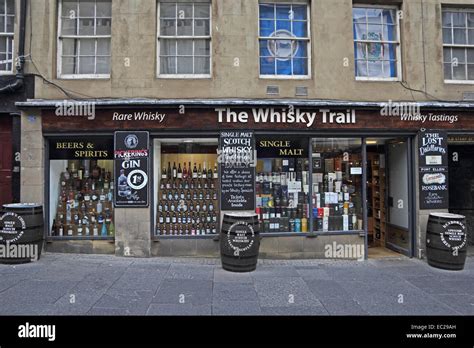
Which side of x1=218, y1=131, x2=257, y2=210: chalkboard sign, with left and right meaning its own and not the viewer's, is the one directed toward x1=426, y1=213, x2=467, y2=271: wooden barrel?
left

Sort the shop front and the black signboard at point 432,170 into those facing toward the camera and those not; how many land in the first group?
2

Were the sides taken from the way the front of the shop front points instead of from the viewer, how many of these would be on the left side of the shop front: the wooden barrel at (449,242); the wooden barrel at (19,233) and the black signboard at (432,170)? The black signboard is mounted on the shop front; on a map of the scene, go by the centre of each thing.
2

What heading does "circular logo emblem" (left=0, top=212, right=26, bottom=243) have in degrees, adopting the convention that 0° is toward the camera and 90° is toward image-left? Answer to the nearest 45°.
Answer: approximately 0°

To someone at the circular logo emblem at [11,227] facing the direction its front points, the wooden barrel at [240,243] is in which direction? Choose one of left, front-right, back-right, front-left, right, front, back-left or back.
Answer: front-left

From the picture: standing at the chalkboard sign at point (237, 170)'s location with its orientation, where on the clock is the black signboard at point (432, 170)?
The black signboard is roughly at 9 o'clock from the chalkboard sign.

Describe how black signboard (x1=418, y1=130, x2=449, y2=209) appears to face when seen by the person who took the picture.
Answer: facing the viewer

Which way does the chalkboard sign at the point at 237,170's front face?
toward the camera
